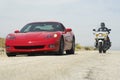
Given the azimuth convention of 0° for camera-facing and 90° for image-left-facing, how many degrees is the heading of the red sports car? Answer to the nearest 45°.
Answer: approximately 45°

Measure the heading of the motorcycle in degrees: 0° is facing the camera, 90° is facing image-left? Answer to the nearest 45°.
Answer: approximately 0°

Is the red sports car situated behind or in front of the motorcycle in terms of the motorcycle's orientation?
in front

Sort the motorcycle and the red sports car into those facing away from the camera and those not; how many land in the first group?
0

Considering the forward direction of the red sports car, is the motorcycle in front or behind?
behind
